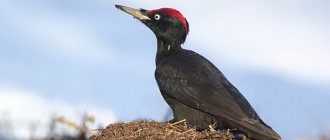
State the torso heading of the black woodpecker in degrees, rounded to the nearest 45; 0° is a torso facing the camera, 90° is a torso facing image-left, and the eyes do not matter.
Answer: approximately 90°
